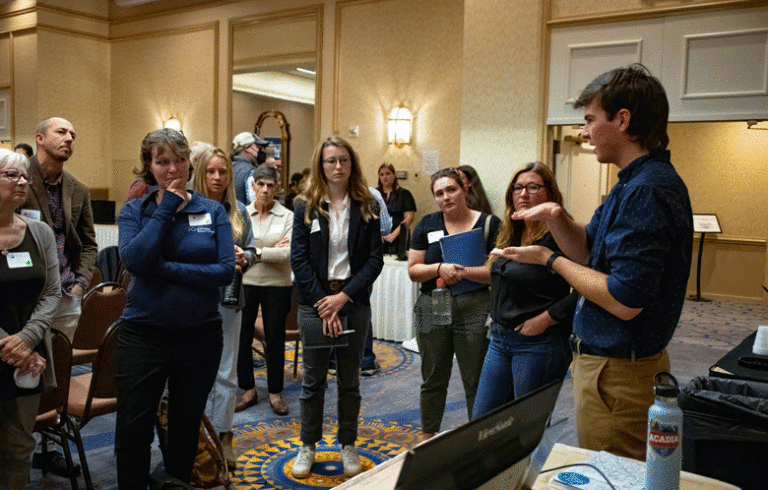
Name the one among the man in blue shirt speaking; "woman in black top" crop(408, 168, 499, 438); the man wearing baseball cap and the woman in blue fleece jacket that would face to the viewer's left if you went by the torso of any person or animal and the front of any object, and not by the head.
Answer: the man in blue shirt speaking

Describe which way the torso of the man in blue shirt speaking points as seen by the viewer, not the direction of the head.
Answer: to the viewer's left

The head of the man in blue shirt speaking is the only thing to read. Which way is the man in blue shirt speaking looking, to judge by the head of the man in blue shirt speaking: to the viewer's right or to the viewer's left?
to the viewer's left

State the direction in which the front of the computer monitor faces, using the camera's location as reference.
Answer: facing away from the viewer and to the left of the viewer

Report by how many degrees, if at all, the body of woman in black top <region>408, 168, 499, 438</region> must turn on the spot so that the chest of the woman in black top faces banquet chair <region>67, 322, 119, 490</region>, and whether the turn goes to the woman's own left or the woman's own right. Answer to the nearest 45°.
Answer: approximately 90° to the woman's own right

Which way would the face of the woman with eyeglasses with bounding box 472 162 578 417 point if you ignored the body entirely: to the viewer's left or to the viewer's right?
to the viewer's right

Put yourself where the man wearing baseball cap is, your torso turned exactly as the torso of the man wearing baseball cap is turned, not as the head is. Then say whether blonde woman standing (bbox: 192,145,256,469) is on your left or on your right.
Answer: on your right

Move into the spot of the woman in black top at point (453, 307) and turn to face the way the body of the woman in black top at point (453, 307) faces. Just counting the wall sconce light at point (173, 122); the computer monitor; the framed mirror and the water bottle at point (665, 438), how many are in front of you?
2
